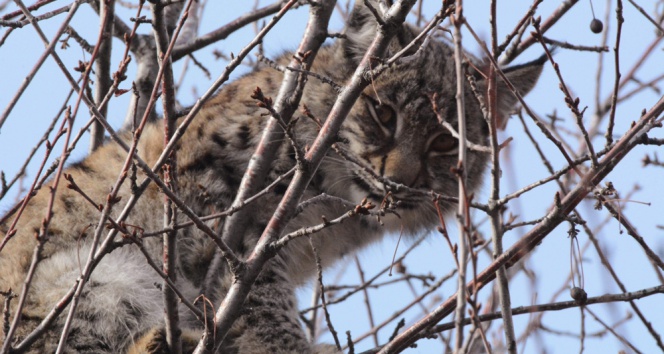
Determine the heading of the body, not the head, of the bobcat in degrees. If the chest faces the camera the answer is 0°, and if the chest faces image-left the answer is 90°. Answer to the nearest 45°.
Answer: approximately 315°

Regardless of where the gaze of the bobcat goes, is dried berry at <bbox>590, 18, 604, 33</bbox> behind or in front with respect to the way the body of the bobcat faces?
in front

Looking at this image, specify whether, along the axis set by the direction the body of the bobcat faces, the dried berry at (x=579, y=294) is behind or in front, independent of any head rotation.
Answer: in front
